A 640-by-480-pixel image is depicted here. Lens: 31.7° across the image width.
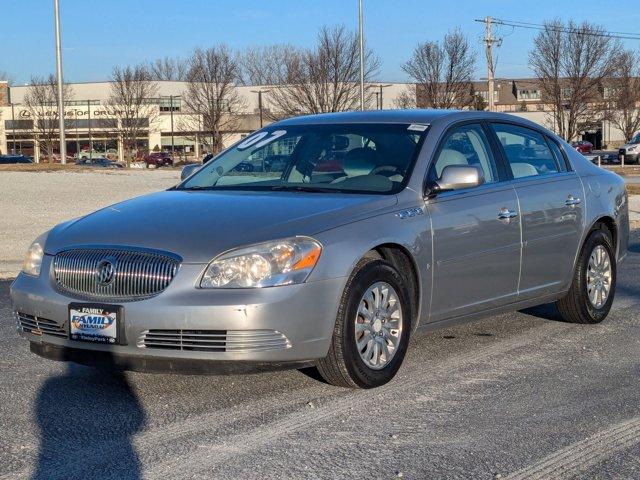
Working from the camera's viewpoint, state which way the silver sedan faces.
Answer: facing the viewer and to the left of the viewer
